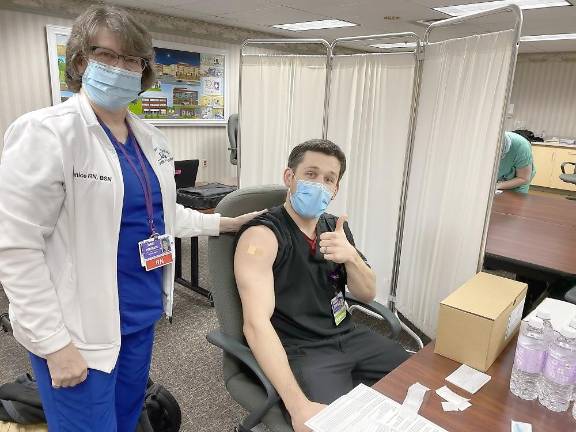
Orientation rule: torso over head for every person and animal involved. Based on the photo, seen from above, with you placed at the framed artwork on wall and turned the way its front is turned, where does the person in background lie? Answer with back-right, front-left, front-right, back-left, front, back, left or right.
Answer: front-left

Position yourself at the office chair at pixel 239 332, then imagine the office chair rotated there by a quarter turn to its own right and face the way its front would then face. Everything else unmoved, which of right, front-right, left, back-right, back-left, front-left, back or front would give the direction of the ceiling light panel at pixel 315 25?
back-right

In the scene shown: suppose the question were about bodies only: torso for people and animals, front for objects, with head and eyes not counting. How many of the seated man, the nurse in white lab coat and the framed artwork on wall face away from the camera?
0

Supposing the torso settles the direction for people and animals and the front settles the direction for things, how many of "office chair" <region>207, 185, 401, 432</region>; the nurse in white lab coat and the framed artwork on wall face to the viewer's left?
0

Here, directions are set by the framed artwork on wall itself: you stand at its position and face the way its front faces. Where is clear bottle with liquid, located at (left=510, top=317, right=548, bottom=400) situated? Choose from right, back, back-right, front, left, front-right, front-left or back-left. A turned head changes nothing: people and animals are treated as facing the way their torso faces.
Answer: front

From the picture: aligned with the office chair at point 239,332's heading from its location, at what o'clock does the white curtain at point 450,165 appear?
The white curtain is roughly at 9 o'clock from the office chair.

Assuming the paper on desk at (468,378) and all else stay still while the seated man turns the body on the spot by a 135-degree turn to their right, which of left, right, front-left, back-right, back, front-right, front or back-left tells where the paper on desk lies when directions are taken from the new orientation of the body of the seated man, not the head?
back-left

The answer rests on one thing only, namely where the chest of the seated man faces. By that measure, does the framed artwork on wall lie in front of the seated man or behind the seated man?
behind

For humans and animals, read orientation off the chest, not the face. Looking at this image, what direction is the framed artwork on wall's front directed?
toward the camera

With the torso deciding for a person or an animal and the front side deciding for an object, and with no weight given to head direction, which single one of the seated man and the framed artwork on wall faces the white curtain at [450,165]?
the framed artwork on wall

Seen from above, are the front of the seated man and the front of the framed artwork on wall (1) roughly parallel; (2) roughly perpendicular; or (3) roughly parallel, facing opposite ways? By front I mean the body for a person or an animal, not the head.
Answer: roughly parallel
